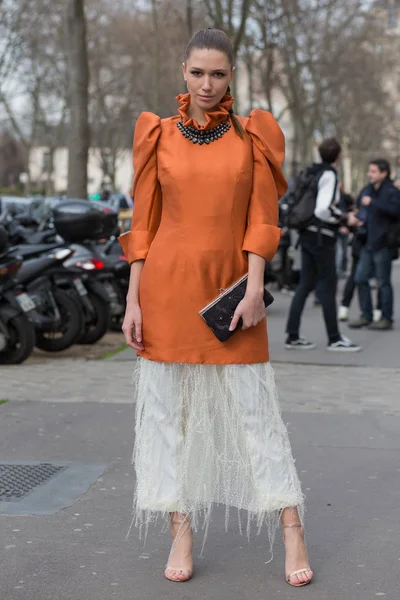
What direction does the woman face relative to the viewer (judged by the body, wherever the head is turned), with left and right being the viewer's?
facing the viewer

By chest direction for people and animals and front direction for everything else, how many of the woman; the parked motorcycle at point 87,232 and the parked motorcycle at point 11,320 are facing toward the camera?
1

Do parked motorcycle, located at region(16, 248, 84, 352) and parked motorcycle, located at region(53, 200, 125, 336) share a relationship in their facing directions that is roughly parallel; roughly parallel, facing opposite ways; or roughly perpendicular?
roughly parallel

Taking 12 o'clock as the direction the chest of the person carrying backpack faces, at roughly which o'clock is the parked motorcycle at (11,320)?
The parked motorcycle is roughly at 5 o'clock from the person carrying backpack.

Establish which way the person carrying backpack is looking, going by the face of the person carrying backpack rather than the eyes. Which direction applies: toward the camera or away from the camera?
away from the camera

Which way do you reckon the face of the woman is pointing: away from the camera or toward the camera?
toward the camera

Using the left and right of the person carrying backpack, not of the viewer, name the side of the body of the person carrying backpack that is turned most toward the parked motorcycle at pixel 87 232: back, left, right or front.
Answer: back

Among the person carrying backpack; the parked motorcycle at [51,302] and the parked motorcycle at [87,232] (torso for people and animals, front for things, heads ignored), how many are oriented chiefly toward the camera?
0

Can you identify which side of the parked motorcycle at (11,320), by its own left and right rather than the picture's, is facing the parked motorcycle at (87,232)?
right

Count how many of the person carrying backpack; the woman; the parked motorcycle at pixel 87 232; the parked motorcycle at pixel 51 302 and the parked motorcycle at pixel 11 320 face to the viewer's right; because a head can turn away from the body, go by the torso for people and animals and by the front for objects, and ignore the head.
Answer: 1

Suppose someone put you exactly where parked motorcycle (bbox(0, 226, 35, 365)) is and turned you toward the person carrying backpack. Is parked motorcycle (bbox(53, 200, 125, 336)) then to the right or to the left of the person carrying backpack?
left

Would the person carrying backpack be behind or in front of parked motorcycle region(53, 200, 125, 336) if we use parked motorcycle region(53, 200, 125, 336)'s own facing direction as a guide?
behind

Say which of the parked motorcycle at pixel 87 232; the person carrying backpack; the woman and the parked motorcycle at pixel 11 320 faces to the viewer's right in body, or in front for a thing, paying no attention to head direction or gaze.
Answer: the person carrying backpack

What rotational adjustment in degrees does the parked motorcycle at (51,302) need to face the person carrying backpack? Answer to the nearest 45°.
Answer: approximately 135° to its right

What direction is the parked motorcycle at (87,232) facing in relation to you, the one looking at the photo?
facing away from the viewer and to the left of the viewer
